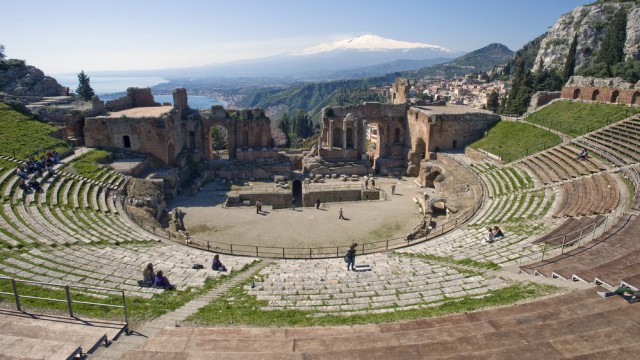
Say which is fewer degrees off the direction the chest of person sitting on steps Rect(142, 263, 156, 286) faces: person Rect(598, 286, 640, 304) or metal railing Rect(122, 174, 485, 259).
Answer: the metal railing

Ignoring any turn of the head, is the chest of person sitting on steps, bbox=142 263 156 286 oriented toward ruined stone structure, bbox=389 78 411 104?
yes

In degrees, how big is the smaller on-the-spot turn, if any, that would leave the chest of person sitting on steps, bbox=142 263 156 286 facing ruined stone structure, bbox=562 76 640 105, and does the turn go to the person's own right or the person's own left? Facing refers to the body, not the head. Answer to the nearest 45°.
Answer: approximately 45° to the person's own right

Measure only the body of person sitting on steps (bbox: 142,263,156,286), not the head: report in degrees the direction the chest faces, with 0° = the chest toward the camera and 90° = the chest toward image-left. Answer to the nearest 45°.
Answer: approximately 225°

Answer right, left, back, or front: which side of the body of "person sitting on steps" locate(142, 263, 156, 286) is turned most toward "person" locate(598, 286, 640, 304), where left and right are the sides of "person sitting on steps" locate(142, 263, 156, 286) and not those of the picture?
right

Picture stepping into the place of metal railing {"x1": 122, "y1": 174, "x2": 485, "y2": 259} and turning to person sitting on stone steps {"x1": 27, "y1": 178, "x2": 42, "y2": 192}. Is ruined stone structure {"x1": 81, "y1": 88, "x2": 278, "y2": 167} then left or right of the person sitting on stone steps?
right

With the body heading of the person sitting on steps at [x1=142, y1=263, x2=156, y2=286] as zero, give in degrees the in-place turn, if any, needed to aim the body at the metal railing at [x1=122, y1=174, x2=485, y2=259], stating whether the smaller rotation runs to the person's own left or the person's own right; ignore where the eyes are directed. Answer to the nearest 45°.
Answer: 0° — they already face it

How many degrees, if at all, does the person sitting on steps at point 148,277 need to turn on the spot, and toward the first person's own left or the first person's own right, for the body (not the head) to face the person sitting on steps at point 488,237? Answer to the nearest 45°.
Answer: approximately 45° to the first person's own right

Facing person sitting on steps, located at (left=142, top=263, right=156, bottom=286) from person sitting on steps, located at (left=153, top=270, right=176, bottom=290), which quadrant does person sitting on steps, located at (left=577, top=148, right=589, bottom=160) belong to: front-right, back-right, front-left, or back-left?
back-right
